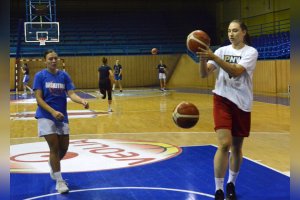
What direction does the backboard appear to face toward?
toward the camera

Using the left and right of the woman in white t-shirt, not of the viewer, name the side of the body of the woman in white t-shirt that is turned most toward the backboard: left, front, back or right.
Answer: right

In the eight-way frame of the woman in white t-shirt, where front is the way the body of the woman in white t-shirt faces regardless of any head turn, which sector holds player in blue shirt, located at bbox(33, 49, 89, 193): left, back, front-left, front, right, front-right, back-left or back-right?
front-right

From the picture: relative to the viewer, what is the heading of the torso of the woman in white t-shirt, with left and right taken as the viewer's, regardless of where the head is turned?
facing the viewer and to the left of the viewer

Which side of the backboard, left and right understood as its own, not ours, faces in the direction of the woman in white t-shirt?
front

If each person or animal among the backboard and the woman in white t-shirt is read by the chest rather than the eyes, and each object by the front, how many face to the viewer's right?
0

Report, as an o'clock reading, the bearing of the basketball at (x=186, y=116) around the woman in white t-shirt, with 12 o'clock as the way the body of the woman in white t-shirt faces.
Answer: The basketball is roughly at 2 o'clock from the woman in white t-shirt.

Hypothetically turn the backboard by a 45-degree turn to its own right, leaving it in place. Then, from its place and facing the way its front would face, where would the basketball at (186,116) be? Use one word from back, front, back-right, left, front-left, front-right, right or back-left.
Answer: front-left
